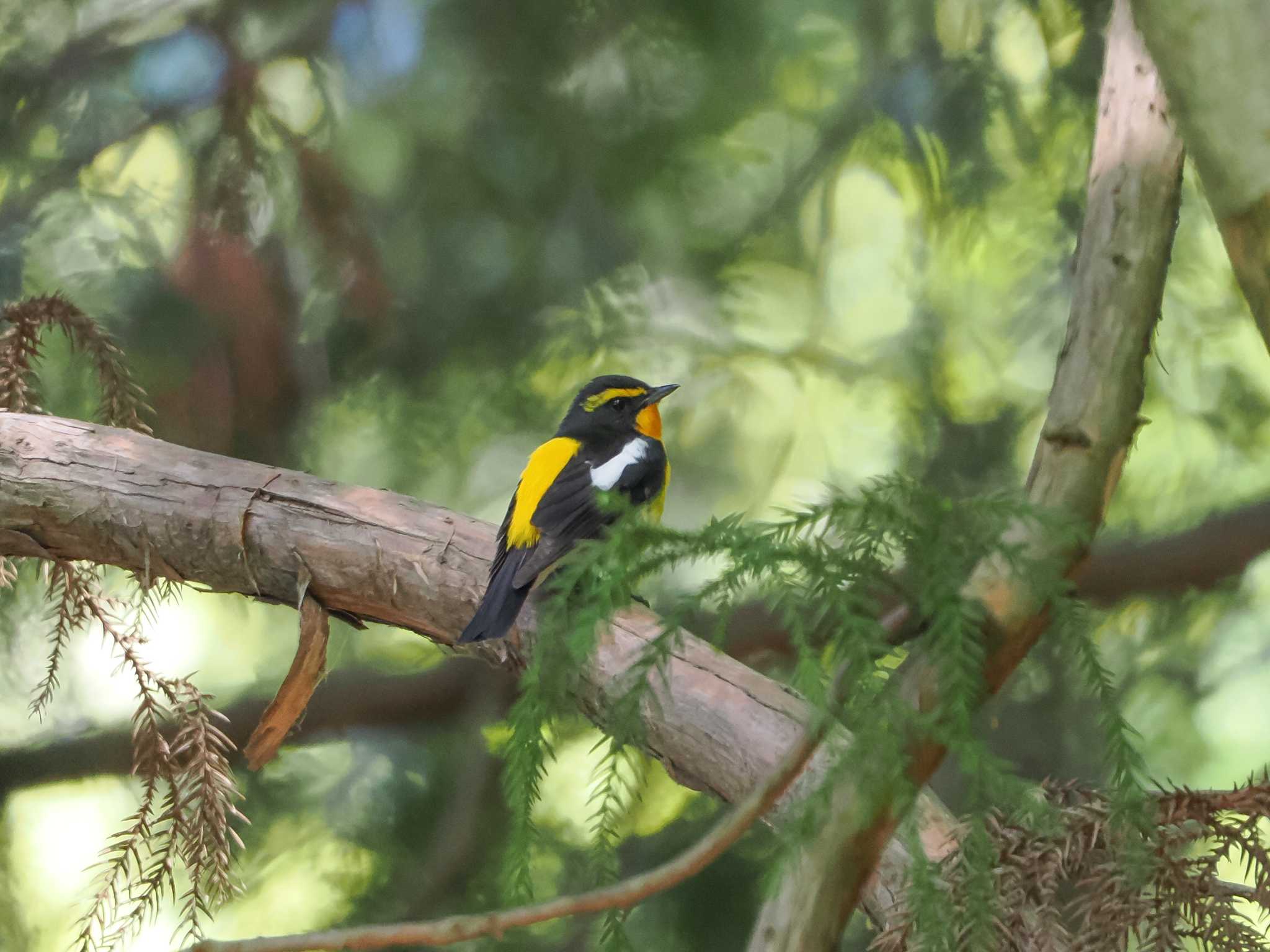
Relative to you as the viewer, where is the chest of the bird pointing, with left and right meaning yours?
facing away from the viewer and to the right of the viewer

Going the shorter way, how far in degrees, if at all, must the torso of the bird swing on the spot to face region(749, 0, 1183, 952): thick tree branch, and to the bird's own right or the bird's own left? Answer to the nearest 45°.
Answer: approximately 45° to the bird's own right

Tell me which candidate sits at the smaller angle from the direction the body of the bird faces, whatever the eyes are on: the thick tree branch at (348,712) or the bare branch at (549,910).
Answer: the thick tree branch

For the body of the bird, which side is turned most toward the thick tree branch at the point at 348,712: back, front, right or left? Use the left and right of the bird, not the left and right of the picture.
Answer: left
